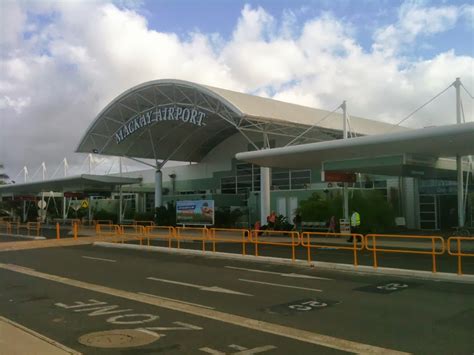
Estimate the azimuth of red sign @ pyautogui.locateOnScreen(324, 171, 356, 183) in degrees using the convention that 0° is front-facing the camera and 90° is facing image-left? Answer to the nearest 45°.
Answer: approximately 0°

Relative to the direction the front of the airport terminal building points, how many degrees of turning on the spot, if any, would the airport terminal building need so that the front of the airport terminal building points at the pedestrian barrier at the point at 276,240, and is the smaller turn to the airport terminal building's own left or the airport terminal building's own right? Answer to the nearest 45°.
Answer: approximately 45° to the airport terminal building's own left

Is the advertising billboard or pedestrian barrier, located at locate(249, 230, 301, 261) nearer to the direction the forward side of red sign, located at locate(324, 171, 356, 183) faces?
the pedestrian barrier

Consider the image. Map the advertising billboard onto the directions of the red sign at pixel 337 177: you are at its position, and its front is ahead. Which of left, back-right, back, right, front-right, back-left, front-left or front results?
back-right

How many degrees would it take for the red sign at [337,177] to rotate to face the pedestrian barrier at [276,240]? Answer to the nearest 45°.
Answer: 0° — it already faces it

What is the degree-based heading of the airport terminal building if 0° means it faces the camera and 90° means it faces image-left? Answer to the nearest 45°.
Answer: approximately 45°
